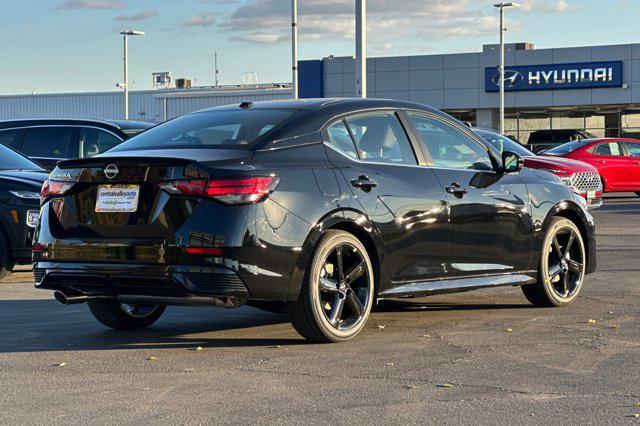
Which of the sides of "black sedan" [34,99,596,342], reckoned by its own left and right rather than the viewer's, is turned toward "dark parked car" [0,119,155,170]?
left

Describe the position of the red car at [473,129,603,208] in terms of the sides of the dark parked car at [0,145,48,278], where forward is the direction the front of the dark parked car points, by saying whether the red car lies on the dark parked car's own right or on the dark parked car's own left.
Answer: on the dark parked car's own left

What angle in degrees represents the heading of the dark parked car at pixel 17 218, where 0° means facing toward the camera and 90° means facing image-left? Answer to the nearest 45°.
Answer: approximately 315°

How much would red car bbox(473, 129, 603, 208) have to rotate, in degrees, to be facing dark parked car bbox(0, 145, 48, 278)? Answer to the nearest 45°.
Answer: approximately 90° to its right

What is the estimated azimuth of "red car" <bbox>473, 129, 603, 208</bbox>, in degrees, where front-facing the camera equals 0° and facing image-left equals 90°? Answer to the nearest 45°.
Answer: approximately 315°

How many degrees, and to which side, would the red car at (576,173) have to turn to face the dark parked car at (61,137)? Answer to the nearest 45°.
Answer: approximately 90° to its right

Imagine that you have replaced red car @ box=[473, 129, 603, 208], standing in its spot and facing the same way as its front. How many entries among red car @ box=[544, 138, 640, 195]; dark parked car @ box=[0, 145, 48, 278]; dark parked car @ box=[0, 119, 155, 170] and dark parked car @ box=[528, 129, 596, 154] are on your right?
2

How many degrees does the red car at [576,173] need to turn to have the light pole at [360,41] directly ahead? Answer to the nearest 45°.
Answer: approximately 180°
